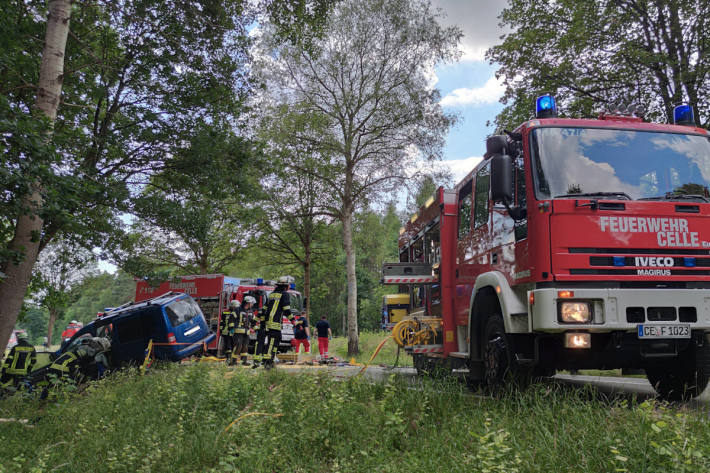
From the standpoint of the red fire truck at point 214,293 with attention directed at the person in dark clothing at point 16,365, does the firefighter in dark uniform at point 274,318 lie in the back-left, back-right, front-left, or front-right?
front-left

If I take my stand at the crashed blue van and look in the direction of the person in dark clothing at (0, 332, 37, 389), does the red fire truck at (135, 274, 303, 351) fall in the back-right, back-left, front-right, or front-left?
back-right

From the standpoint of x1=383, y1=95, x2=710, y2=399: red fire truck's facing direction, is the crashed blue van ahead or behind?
behind

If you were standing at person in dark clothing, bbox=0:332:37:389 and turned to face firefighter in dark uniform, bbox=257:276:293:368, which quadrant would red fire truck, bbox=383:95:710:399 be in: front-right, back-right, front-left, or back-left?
front-right

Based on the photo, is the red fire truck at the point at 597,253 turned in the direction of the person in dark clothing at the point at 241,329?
no

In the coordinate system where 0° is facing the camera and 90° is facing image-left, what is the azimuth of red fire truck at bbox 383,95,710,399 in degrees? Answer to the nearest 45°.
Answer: approximately 315°

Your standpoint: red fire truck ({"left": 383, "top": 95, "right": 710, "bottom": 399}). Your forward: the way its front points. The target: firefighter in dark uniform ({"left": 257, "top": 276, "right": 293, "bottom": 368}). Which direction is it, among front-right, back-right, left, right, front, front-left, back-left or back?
back

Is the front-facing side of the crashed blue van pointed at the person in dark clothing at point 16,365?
no

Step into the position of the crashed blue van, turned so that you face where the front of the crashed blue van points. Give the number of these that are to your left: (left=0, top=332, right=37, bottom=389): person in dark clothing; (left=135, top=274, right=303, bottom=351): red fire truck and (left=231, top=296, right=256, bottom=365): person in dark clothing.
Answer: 1
